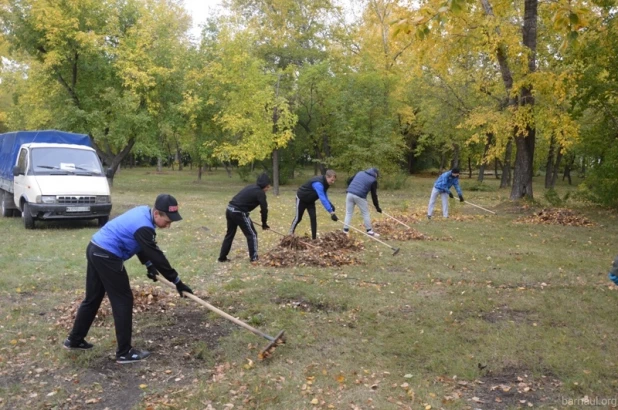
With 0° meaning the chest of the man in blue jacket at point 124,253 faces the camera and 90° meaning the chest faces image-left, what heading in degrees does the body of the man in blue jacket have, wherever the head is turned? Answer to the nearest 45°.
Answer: approximately 270°

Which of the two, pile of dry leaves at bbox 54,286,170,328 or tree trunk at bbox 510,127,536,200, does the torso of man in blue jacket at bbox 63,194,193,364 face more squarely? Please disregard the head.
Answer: the tree trunk

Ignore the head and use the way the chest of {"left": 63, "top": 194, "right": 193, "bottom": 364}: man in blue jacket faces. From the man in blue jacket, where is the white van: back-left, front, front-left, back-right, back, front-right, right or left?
left

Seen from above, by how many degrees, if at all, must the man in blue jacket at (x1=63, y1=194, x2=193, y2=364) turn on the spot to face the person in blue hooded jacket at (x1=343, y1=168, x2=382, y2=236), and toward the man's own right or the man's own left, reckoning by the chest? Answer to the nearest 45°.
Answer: approximately 45° to the man's own left

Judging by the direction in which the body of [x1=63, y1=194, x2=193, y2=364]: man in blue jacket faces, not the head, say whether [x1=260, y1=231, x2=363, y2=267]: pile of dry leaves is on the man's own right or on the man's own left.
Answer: on the man's own left

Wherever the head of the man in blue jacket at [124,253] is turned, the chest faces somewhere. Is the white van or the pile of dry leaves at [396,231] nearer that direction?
the pile of dry leaves

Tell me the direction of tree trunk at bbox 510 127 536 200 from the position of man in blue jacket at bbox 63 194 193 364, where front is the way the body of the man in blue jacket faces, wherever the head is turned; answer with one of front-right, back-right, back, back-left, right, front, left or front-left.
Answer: front-left

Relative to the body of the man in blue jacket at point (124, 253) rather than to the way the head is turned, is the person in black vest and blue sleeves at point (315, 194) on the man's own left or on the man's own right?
on the man's own left

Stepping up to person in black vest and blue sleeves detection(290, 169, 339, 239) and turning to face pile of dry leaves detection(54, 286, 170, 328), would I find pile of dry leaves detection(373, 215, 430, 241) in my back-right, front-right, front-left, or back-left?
back-left

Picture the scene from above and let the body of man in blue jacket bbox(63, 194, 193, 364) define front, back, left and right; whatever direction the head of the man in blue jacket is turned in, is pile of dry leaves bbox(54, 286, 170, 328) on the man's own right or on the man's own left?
on the man's own left

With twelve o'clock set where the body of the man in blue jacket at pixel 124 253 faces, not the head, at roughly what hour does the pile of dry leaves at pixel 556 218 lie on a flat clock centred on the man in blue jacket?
The pile of dry leaves is roughly at 11 o'clock from the man in blue jacket.
